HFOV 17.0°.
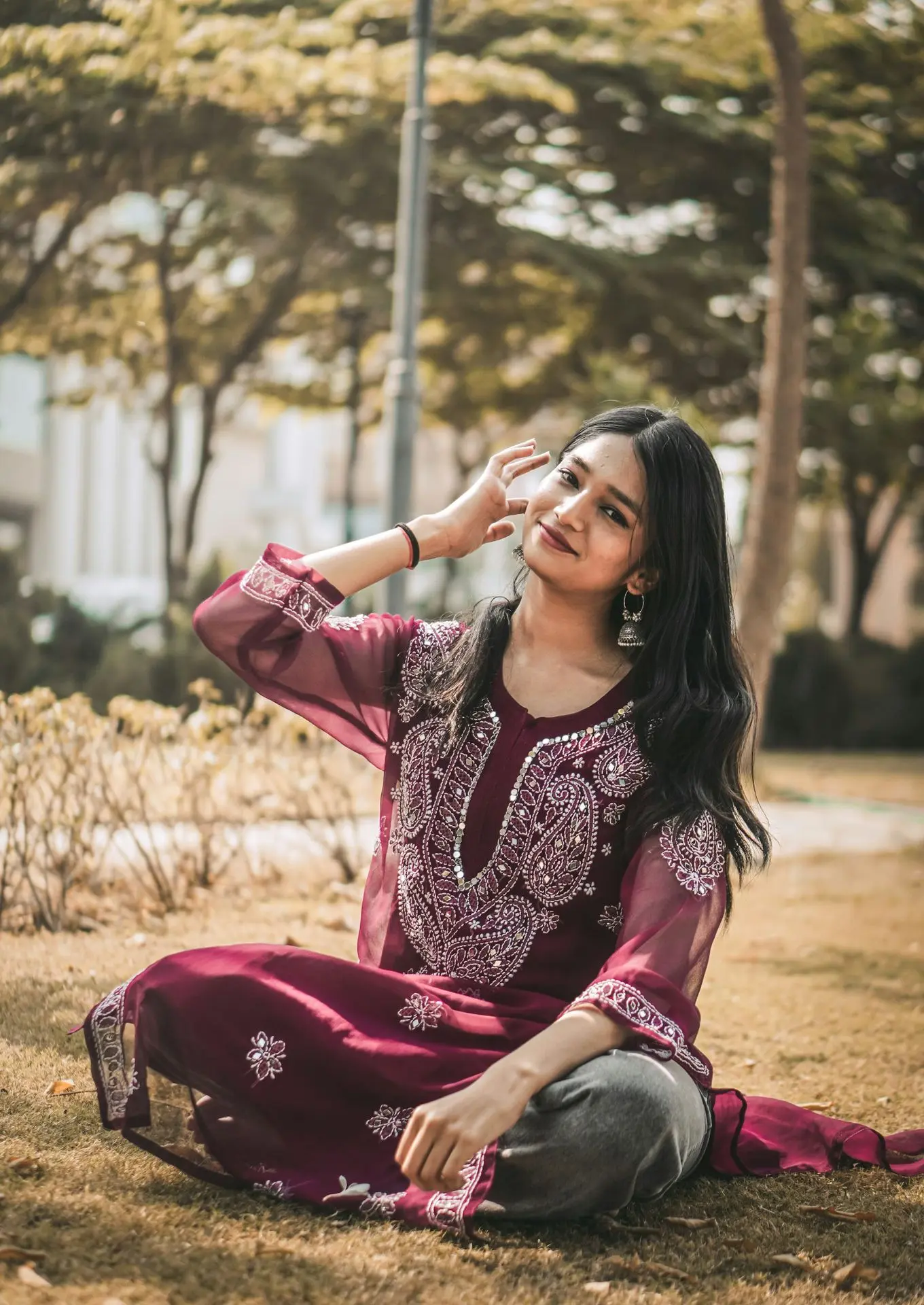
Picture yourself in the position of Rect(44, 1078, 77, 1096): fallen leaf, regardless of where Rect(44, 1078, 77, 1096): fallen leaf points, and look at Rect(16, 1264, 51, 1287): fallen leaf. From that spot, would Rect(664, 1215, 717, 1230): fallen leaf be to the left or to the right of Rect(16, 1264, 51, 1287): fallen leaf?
left

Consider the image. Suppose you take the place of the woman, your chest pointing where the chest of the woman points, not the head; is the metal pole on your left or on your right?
on your right

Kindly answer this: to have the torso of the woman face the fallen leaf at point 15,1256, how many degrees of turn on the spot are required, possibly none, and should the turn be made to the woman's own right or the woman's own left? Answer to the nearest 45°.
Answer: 0° — they already face it

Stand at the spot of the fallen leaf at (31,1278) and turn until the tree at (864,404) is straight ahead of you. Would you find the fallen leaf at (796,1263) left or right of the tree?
right

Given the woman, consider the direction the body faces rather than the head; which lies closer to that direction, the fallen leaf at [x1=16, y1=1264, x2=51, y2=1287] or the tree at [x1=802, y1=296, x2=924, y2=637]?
the fallen leaf
